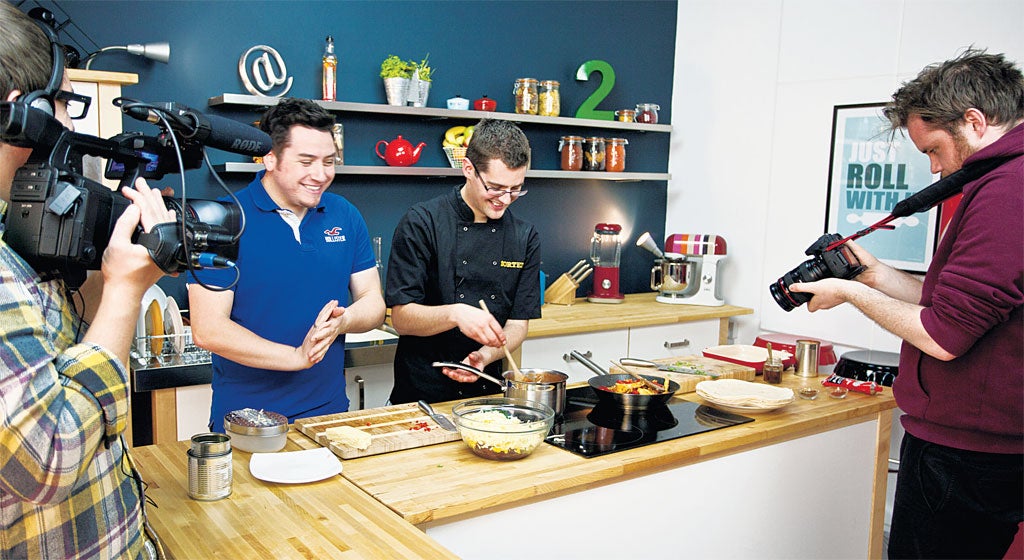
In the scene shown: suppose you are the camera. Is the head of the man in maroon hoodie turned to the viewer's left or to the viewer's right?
to the viewer's left

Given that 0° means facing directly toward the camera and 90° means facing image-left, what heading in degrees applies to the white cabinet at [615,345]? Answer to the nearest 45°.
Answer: approximately 315°

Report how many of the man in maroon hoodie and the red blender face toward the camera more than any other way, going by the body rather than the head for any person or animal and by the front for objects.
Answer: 1

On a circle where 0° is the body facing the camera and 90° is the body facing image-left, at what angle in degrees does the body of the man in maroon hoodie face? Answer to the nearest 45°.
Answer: approximately 90°

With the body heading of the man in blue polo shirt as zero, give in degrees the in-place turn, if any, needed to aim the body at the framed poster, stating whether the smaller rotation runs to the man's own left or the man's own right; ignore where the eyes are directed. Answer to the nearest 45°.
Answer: approximately 45° to the man's own left

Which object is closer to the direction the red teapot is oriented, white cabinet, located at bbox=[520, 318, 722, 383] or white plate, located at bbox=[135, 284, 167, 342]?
the white cabinet
